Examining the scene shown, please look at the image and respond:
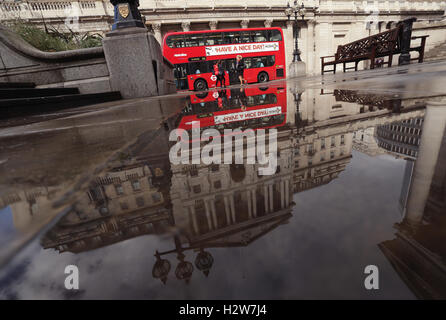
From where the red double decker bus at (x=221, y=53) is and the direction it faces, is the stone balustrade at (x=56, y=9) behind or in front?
in front

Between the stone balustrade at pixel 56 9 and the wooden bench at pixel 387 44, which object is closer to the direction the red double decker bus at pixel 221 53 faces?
the stone balustrade

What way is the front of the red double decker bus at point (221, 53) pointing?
to the viewer's left

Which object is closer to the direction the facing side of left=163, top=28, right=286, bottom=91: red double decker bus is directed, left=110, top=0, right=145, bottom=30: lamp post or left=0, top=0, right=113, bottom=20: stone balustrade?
the stone balustrade

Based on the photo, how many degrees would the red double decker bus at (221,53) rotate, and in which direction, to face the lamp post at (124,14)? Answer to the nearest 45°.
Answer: approximately 90° to its left

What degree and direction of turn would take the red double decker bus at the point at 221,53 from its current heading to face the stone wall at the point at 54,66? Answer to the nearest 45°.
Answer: approximately 45° to its left

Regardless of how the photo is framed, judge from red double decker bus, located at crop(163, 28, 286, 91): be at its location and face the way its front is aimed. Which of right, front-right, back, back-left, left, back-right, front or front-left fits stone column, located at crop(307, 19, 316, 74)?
back-right

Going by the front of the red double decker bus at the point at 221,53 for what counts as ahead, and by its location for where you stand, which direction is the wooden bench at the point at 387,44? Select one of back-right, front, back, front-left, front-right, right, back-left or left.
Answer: back-left

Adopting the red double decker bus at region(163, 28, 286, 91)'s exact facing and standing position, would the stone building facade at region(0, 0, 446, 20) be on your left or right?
on your right

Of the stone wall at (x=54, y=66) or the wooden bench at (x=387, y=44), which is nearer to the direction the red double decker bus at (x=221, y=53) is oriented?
the stone wall

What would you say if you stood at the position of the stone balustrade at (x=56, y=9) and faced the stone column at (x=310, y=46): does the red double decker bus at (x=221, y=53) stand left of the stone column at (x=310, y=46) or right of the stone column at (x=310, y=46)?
right
